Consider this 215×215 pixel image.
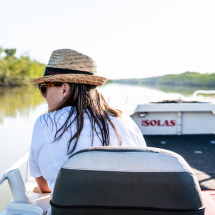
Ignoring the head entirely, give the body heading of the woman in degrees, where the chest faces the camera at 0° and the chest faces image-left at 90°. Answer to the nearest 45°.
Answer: approximately 135°

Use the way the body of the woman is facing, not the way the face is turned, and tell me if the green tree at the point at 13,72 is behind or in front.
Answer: in front
